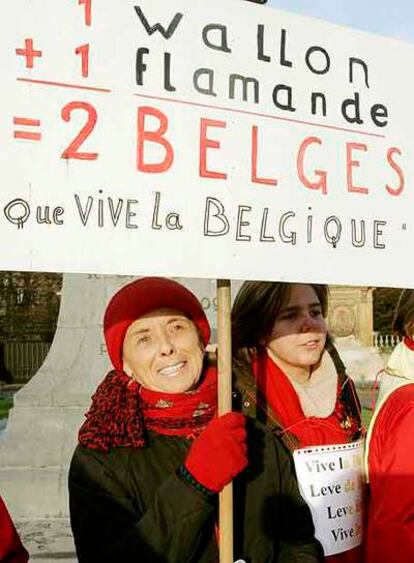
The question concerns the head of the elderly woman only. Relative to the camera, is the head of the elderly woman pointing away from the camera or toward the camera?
toward the camera

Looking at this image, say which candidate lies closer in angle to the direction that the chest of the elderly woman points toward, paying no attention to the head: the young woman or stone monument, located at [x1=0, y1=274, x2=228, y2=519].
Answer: the young woman

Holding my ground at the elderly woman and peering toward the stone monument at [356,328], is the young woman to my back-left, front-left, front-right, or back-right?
front-right

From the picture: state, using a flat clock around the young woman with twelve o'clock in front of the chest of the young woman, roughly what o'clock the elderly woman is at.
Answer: The elderly woman is roughly at 3 o'clock from the young woman.

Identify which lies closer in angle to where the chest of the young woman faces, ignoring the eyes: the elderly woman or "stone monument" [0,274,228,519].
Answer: the elderly woman

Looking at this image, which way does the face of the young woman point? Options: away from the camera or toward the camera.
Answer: toward the camera

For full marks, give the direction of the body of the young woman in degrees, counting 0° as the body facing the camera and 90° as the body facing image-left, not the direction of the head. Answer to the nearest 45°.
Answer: approximately 315°

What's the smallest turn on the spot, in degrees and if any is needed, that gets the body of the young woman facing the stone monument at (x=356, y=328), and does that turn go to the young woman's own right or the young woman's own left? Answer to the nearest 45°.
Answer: approximately 135° to the young woman's own left

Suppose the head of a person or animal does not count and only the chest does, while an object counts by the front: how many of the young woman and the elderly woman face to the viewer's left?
0

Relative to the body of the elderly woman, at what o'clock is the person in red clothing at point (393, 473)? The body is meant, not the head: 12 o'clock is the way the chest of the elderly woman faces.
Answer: The person in red clothing is roughly at 10 o'clock from the elderly woman.

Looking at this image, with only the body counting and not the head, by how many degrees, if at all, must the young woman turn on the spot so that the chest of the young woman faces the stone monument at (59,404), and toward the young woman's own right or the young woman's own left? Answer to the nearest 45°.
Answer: approximately 180°

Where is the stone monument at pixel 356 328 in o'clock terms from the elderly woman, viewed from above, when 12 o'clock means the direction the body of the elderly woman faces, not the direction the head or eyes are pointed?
The stone monument is roughly at 8 o'clock from the elderly woman.

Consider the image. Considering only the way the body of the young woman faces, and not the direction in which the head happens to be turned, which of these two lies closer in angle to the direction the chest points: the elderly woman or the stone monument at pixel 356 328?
the elderly woman
